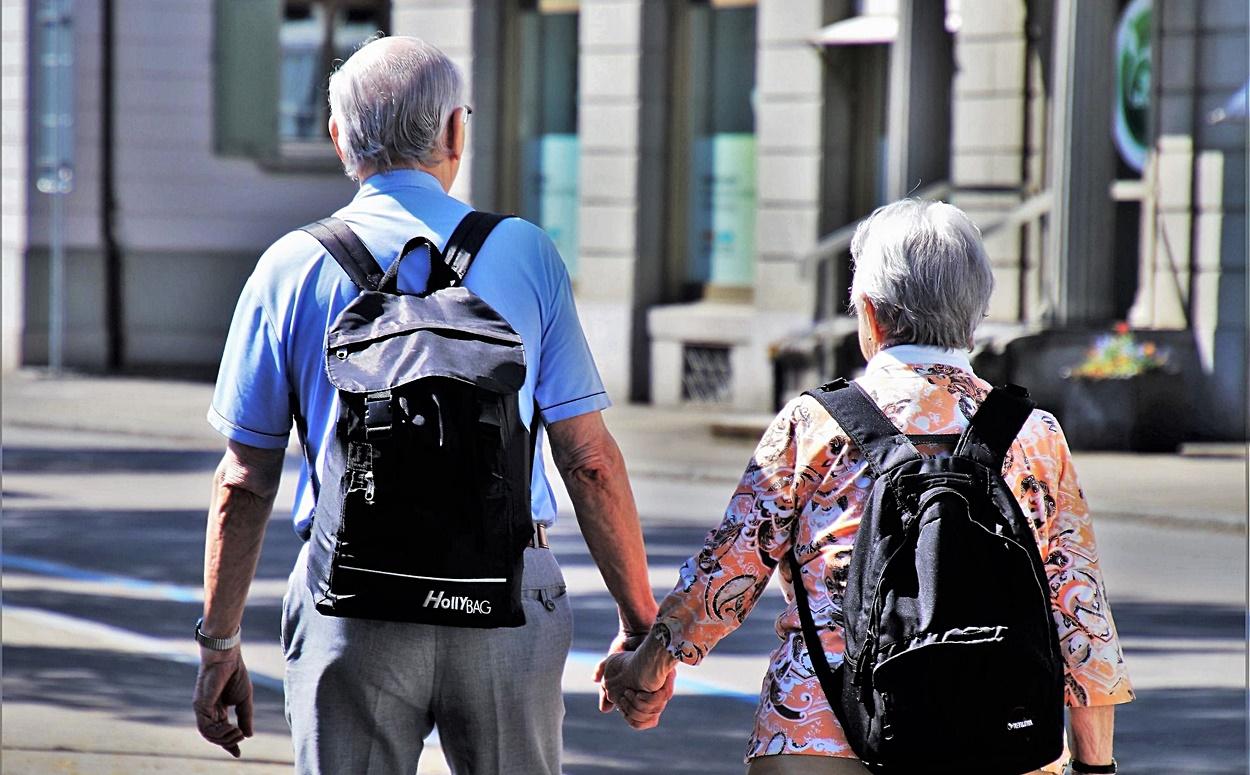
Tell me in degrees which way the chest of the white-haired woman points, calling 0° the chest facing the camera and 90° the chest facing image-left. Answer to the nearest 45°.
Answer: approximately 180°

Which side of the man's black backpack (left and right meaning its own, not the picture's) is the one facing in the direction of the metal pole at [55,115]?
back

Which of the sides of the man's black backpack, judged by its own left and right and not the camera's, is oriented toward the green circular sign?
back

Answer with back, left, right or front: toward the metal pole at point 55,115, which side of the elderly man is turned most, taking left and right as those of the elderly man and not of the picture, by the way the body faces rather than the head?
front

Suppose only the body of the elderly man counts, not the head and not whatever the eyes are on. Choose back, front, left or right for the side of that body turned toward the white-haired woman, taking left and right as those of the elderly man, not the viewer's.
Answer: right

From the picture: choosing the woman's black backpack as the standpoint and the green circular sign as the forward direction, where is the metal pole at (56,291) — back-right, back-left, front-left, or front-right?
front-left

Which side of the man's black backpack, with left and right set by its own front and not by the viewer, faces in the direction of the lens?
front

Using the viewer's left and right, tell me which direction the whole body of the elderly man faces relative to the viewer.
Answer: facing away from the viewer

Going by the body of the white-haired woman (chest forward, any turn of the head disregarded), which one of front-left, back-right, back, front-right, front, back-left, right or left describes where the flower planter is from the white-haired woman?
front

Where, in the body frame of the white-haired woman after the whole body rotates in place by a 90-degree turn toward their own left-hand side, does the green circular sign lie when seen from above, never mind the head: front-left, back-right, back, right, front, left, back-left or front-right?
right

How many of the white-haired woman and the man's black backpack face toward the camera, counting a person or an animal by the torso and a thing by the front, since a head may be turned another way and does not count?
1

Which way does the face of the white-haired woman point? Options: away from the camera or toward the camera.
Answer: away from the camera

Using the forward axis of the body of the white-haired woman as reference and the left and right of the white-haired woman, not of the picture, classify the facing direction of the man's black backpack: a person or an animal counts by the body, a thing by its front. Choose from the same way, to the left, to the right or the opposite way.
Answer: the opposite way

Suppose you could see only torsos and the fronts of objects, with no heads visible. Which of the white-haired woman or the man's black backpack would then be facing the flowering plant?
the white-haired woman

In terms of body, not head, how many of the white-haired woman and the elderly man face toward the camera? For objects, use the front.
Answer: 0
